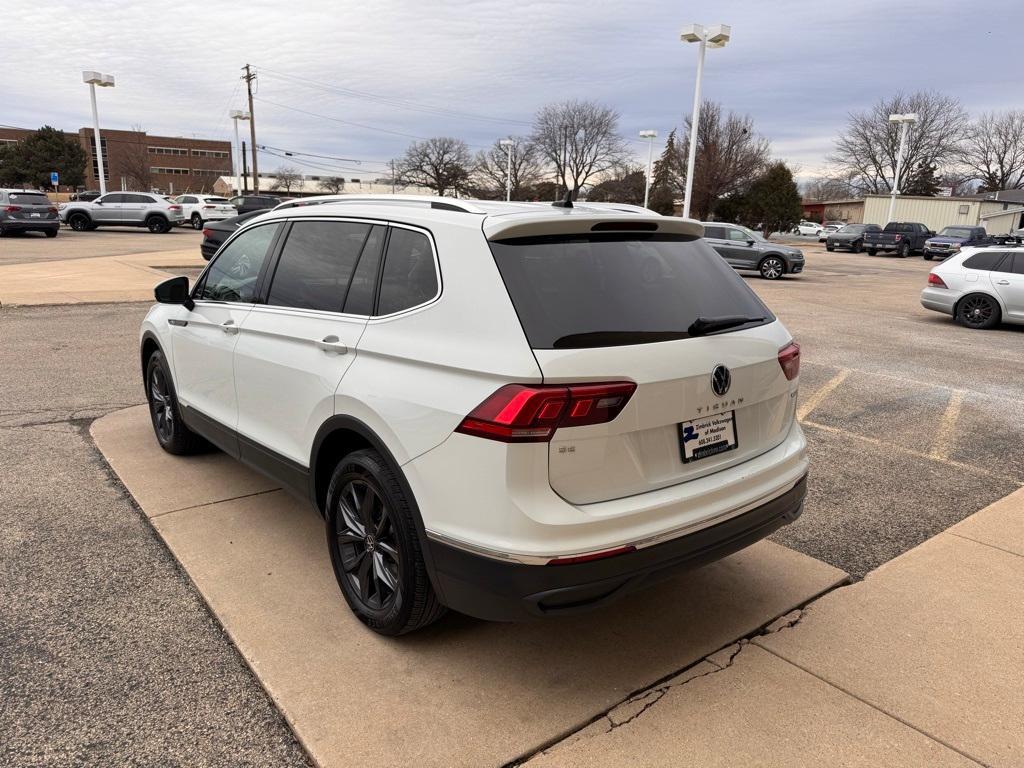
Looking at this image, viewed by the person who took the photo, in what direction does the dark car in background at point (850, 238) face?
facing the viewer and to the left of the viewer

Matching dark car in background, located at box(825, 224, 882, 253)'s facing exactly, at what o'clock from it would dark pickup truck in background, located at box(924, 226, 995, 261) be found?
dark pickup truck in background, located at box(924, 226, 995, 261) is roughly at 9 o'clock from dark car in background, located at box(825, 224, 882, 253).

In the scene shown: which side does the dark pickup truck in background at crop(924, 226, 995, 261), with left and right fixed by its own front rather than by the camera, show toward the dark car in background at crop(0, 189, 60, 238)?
front

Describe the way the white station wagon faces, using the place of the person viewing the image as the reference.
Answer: facing to the right of the viewer

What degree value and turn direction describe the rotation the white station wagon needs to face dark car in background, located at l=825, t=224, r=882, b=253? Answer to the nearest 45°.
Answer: approximately 90° to its left

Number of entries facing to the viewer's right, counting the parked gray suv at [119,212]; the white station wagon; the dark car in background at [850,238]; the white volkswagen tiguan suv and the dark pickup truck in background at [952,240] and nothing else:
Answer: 1

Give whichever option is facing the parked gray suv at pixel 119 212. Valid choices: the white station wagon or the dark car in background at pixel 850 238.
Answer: the dark car in background

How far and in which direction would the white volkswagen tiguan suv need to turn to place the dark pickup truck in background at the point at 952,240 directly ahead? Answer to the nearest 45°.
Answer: approximately 90° to its right

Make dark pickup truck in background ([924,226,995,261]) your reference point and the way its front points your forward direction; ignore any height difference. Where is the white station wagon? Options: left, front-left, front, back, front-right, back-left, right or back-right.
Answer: front-left

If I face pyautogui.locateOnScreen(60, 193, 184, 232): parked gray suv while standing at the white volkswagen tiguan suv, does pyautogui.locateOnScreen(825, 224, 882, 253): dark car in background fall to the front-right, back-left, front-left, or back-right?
front-right

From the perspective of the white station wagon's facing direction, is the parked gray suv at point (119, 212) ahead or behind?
behind

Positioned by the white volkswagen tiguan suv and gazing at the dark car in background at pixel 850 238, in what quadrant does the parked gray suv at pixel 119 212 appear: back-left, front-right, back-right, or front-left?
front-left

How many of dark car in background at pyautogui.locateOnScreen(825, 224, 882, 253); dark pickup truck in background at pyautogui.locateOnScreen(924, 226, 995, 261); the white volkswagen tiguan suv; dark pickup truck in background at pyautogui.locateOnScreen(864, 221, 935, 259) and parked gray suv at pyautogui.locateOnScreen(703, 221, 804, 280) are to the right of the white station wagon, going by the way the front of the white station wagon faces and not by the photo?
1

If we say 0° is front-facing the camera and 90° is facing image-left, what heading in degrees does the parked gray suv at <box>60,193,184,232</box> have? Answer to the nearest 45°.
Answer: approximately 90°

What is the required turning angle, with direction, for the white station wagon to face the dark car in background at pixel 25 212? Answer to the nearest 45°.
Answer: approximately 180°
